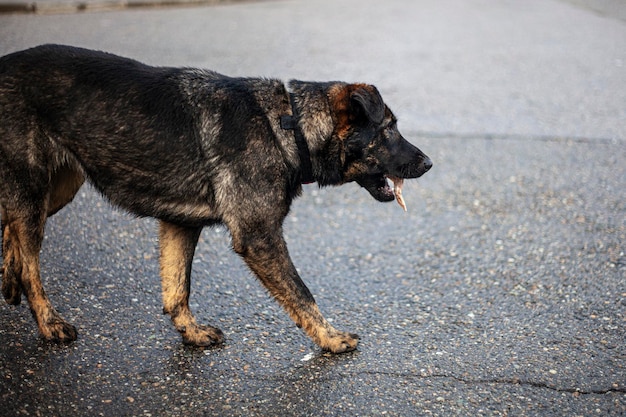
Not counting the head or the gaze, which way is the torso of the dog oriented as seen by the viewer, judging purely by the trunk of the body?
to the viewer's right
